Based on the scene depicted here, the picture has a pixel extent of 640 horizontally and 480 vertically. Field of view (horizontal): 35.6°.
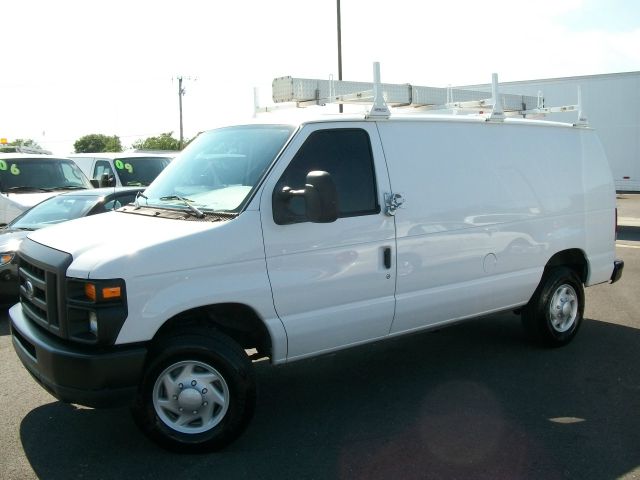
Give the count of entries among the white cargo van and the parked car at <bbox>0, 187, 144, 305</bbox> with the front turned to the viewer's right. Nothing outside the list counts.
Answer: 0

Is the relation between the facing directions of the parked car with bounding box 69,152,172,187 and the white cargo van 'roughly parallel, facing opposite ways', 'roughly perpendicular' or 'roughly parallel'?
roughly perpendicular

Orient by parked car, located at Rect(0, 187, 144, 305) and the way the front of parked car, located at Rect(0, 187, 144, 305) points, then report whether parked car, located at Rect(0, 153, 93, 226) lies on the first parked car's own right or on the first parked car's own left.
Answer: on the first parked car's own right

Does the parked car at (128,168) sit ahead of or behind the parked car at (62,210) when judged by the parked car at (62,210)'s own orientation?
behind

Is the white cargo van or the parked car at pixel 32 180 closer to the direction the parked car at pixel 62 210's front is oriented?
the white cargo van

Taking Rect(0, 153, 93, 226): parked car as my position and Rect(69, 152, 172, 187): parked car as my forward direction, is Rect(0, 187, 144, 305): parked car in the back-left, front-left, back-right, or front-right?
back-right

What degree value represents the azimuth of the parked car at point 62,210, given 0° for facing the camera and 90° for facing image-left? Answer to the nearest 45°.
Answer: approximately 45°

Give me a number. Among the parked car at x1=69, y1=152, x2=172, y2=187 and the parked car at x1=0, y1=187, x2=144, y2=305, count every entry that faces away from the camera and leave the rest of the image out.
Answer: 0

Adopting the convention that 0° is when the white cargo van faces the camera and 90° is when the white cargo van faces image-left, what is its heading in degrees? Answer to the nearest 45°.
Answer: approximately 45°

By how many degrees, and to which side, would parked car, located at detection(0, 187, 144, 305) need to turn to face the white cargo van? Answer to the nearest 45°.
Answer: approximately 45° to its left

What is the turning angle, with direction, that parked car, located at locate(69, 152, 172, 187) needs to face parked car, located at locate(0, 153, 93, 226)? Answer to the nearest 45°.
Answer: approximately 90° to its right
